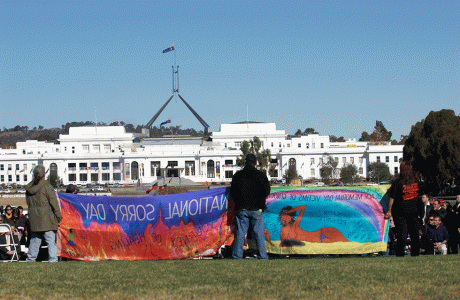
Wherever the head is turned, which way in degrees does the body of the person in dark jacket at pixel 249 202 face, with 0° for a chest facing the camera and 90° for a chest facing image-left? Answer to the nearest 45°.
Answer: approximately 180°

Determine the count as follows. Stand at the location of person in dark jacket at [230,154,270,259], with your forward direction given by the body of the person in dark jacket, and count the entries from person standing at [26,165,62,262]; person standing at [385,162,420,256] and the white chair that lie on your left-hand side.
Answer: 2

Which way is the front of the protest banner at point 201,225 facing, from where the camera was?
facing away from the viewer

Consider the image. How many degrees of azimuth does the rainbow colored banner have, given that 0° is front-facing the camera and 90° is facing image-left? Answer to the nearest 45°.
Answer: approximately 180°
